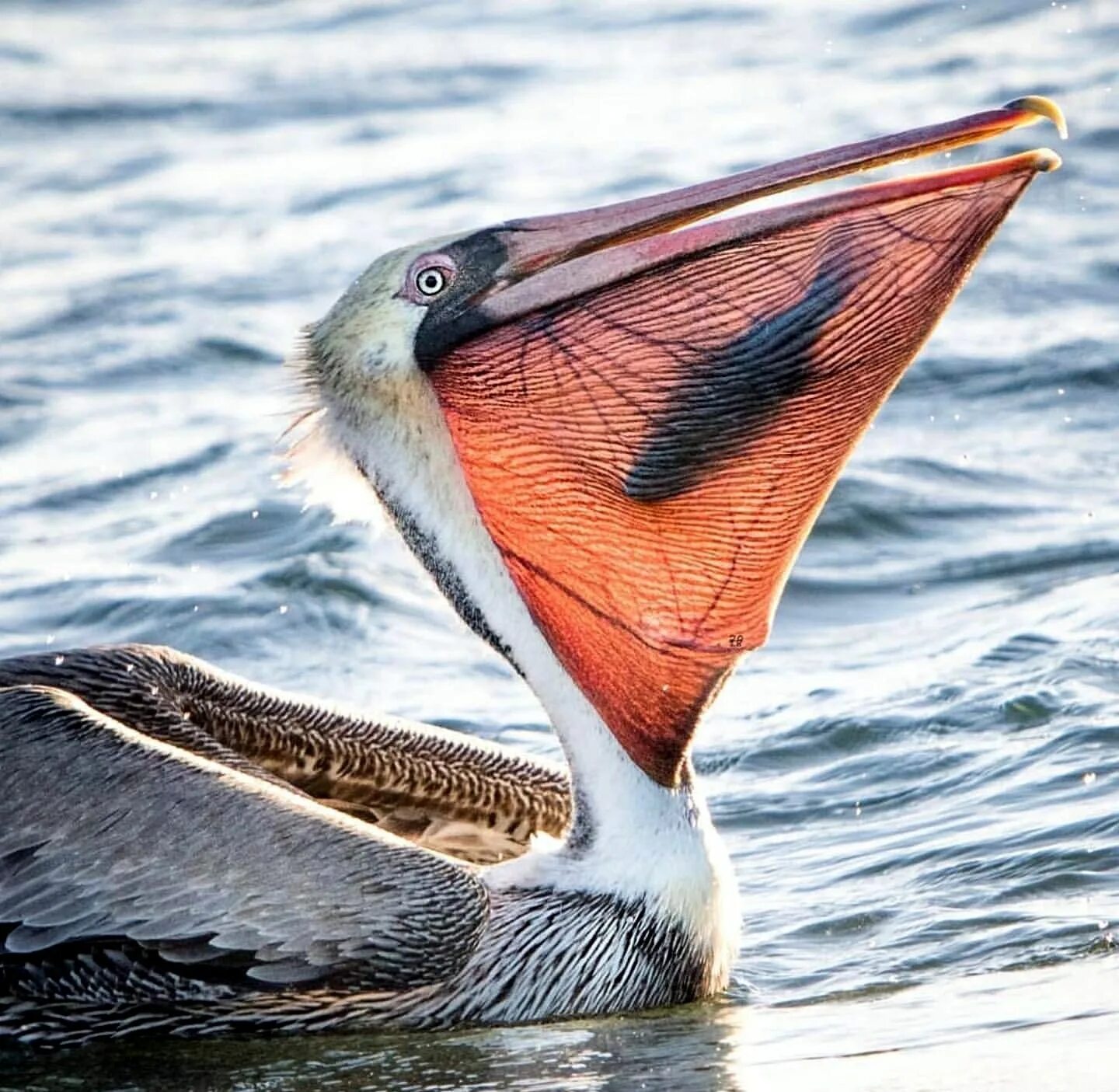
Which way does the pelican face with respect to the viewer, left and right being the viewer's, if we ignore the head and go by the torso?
facing to the right of the viewer
